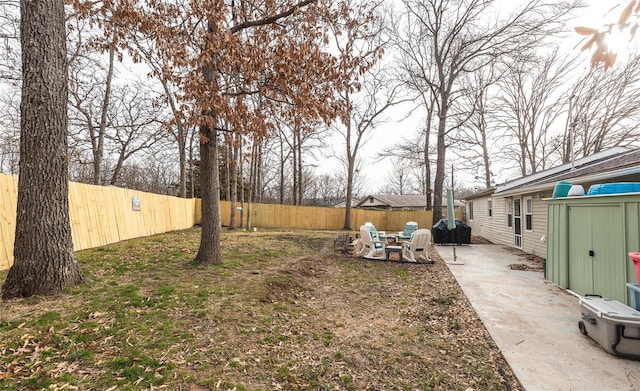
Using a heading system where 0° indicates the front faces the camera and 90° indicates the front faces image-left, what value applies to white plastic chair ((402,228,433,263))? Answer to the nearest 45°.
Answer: approximately 135°

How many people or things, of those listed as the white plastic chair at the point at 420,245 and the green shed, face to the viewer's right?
0

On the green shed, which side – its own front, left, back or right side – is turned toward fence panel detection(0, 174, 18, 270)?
front

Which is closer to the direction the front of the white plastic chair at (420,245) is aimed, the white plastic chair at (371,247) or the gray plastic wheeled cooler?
the white plastic chair

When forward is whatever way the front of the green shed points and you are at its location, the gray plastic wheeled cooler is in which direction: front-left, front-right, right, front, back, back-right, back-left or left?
front-left

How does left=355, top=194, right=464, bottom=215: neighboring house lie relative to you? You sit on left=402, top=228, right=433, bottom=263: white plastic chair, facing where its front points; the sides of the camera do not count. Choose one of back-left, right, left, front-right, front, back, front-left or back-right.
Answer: front-right

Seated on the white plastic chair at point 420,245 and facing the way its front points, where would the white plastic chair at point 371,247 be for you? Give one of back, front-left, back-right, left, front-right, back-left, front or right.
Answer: front-left

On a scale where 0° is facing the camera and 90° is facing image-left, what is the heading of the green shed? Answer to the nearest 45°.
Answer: approximately 45°

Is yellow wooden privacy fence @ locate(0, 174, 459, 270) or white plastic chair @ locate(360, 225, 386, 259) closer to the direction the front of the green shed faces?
the yellow wooden privacy fence

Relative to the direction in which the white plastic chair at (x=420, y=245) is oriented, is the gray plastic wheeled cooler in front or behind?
behind
